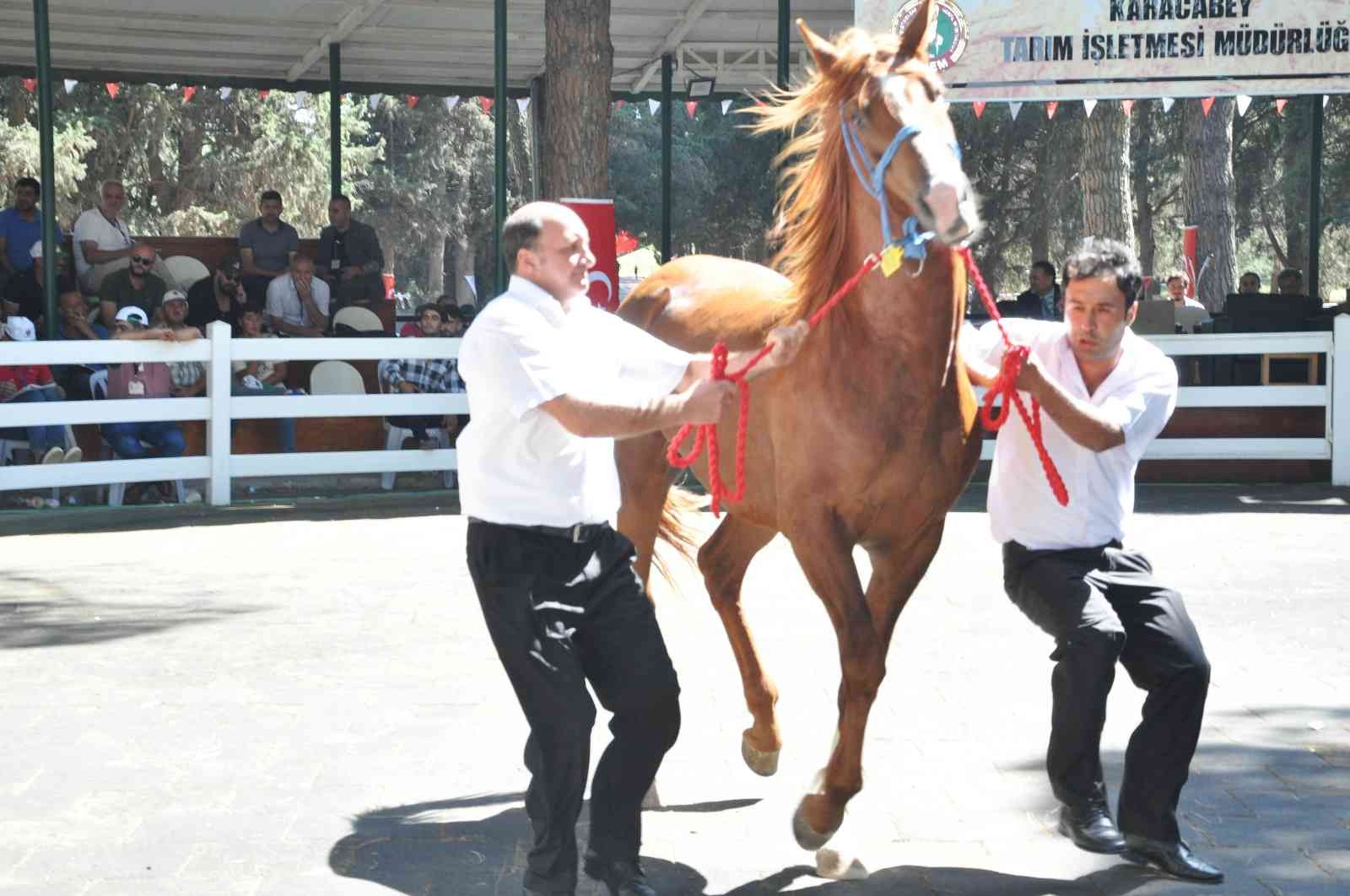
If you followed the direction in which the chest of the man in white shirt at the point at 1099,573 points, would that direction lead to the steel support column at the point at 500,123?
no

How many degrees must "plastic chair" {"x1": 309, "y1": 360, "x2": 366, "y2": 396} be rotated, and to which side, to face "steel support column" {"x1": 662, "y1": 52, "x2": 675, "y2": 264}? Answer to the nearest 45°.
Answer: approximately 135° to its left

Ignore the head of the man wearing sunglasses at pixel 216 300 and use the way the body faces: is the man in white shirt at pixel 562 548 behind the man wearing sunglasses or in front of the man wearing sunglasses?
in front

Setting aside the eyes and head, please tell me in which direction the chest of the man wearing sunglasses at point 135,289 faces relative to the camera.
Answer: toward the camera

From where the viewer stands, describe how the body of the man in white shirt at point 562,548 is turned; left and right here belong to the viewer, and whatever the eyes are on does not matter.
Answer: facing the viewer and to the right of the viewer

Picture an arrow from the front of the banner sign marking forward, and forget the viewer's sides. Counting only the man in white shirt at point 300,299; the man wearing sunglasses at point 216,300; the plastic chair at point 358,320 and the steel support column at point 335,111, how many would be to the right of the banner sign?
4

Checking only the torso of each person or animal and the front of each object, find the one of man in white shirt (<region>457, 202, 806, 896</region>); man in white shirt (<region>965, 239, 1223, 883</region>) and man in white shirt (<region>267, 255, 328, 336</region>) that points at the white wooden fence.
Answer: man in white shirt (<region>267, 255, 328, 336</region>)

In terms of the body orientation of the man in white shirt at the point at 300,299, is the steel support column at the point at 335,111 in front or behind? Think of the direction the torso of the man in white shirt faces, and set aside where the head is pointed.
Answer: behind

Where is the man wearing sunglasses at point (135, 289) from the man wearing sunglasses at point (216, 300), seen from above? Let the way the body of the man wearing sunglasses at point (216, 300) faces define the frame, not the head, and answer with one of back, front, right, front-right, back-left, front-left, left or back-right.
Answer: right

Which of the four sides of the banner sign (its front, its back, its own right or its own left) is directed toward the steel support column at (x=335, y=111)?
right

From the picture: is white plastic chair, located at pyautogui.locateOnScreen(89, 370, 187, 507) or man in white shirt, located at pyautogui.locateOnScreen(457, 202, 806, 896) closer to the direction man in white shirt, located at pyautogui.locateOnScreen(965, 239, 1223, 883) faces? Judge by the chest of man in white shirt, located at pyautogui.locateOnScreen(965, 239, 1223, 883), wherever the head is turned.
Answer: the man in white shirt

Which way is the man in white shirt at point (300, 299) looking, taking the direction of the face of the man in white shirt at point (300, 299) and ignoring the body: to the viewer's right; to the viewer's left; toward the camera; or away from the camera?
toward the camera

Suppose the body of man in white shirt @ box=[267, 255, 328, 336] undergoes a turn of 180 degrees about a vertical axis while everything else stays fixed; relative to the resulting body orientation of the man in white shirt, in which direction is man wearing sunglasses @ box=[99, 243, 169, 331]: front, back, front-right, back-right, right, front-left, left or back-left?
back-left

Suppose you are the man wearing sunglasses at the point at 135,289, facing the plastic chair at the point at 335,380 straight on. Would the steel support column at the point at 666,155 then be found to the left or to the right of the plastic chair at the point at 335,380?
left

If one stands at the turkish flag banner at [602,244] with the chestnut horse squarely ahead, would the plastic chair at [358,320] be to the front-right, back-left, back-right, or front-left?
back-right
